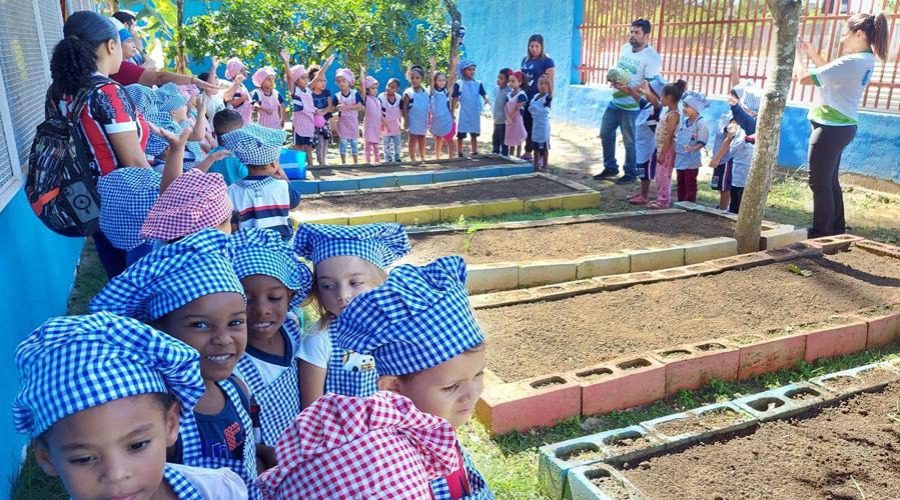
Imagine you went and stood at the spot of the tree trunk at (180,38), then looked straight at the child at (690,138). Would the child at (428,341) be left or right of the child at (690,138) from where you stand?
right

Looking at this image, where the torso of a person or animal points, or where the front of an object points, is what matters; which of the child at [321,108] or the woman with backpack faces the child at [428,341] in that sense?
the child at [321,108]

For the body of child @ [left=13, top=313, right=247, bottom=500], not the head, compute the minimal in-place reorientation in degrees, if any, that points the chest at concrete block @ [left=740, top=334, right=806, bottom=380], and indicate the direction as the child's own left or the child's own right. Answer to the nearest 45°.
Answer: approximately 90° to the child's own left

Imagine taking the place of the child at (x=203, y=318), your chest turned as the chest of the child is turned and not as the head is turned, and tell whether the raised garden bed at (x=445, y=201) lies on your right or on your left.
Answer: on your left

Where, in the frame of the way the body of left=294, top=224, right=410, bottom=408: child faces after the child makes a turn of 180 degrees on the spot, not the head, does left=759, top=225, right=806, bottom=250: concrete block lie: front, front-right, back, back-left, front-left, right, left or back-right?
front-right

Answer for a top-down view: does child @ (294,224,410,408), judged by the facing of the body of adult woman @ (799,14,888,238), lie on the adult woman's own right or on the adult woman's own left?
on the adult woman's own left

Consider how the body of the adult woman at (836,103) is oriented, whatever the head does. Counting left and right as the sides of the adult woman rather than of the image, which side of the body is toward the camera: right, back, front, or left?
left

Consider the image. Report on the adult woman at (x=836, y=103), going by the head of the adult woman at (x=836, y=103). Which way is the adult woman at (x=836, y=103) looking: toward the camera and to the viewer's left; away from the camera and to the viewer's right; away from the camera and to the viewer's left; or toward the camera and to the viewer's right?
away from the camera and to the viewer's left

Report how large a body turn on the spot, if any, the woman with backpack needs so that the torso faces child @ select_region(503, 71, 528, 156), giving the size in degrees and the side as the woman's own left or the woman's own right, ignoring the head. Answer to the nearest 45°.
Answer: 0° — they already face them

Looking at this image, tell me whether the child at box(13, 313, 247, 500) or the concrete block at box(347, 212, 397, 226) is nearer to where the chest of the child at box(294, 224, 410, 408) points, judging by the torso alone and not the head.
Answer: the child
